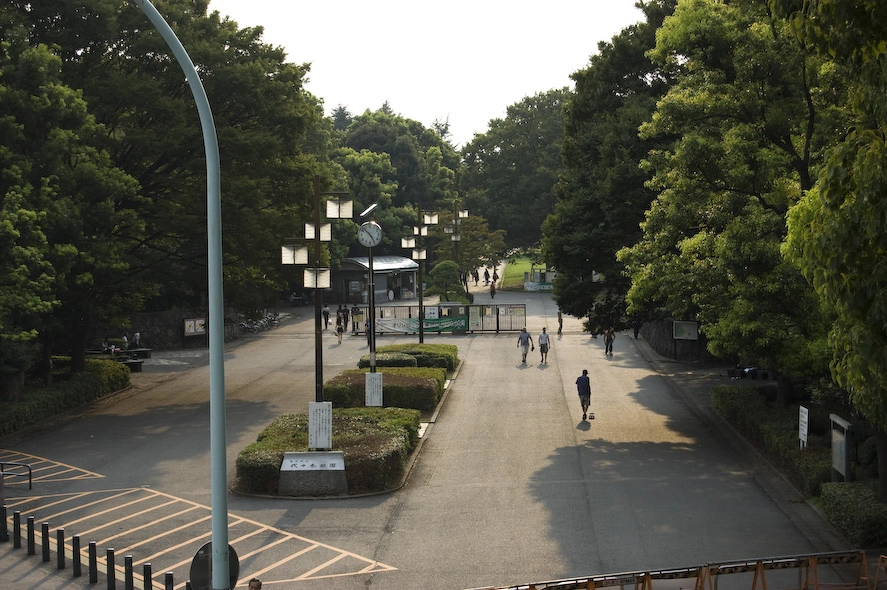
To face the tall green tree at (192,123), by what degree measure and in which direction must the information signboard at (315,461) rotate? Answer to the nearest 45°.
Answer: approximately 180°

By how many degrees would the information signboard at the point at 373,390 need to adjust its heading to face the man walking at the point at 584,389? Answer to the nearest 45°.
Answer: approximately 90° to its left

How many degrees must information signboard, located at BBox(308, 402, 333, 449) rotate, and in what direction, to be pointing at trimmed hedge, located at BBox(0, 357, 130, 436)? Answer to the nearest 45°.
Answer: approximately 135° to its right

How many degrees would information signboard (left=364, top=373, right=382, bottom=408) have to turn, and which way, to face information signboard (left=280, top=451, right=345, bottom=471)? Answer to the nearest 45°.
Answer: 0° — it already faces it

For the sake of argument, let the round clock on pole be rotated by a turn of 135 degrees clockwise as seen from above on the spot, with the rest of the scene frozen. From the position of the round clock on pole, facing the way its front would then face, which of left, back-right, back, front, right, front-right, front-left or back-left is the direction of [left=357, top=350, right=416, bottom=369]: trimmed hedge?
front-right

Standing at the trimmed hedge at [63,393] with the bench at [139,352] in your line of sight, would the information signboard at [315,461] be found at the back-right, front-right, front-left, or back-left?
back-right

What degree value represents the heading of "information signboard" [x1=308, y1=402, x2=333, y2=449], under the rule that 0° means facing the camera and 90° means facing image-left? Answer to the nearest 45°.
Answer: approximately 0°
